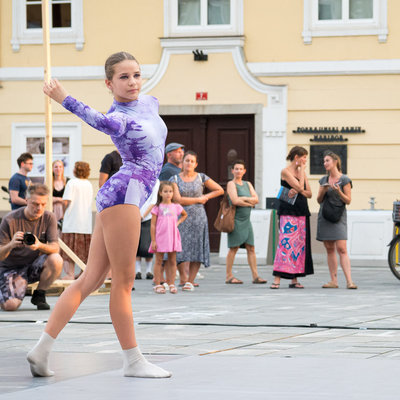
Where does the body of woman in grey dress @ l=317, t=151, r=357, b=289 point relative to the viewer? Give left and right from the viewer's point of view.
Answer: facing the viewer

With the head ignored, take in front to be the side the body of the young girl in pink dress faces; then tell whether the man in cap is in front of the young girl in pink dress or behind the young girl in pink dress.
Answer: behind

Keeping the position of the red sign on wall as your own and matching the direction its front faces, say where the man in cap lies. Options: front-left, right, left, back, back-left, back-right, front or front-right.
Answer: front

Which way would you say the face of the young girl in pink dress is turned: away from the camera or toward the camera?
toward the camera

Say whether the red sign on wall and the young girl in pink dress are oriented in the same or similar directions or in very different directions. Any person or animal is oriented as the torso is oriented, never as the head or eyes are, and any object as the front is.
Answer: same or similar directions

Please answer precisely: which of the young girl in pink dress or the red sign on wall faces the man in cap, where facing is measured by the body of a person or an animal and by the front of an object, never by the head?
the red sign on wall

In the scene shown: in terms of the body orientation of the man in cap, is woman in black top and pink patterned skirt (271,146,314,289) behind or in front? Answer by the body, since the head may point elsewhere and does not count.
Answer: in front

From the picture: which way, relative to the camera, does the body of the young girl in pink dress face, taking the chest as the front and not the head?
toward the camera

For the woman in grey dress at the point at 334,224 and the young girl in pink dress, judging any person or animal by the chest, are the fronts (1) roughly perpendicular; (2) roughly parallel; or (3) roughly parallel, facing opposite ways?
roughly parallel

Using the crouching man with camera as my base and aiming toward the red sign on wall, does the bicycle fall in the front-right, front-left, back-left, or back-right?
front-right

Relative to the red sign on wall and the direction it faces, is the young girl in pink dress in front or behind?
in front

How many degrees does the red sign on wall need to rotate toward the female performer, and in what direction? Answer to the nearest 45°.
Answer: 0° — it already faces them
